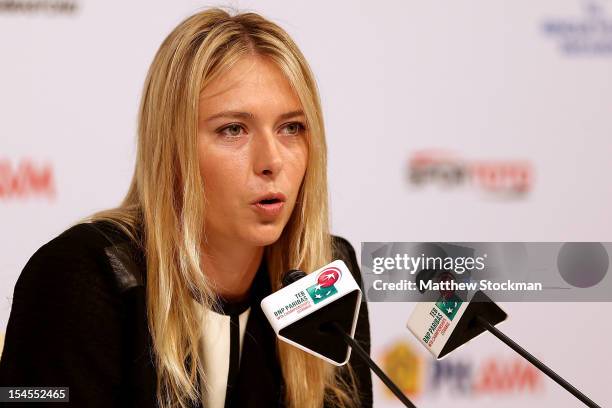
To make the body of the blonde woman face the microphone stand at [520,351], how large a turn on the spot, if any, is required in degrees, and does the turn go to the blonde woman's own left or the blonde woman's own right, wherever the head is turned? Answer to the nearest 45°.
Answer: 0° — they already face it

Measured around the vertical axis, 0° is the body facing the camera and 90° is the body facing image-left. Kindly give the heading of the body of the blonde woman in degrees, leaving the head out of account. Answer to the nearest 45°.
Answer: approximately 315°
